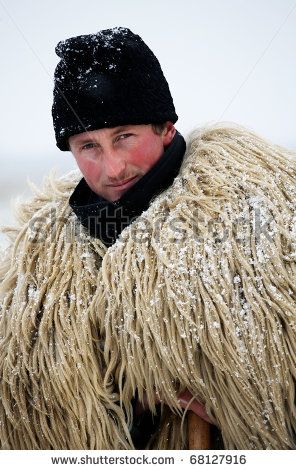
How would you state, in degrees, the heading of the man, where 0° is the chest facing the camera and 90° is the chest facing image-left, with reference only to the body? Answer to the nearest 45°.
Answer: approximately 45°
